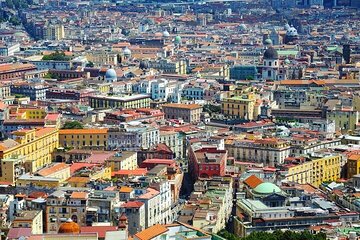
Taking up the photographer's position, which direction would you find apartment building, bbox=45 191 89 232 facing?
facing the viewer

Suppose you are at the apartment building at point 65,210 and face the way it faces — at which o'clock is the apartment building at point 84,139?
the apartment building at point 84,139 is roughly at 6 o'clock from the apartment building at point 65,210.

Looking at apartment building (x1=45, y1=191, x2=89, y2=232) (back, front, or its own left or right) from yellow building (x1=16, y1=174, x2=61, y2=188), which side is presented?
back

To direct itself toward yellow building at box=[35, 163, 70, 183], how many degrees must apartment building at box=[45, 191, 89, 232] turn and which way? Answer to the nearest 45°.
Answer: approximately 180°

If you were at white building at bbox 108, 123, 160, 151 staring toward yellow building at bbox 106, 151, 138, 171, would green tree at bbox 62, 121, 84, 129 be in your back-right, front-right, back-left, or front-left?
back-right

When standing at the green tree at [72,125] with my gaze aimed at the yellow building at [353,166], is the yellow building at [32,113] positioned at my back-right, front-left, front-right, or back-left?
back-left

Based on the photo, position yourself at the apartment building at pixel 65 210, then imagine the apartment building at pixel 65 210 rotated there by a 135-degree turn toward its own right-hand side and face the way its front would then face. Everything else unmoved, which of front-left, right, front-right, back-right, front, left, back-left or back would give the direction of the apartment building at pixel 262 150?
right

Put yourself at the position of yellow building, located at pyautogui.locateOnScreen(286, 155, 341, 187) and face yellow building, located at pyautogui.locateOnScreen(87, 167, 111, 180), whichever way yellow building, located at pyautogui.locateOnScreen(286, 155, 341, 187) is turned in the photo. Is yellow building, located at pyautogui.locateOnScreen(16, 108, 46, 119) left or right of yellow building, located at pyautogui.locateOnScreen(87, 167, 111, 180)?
right

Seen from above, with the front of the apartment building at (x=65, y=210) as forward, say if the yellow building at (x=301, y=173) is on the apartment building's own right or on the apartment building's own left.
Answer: on the apartment building's own left

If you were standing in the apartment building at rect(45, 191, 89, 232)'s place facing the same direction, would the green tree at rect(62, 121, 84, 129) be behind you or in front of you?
behind

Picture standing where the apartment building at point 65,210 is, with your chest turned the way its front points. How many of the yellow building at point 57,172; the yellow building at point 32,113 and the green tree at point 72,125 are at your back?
3

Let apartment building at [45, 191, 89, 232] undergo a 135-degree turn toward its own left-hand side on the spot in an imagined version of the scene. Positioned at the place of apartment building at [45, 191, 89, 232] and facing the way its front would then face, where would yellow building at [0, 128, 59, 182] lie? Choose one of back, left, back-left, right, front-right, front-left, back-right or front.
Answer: front-left
